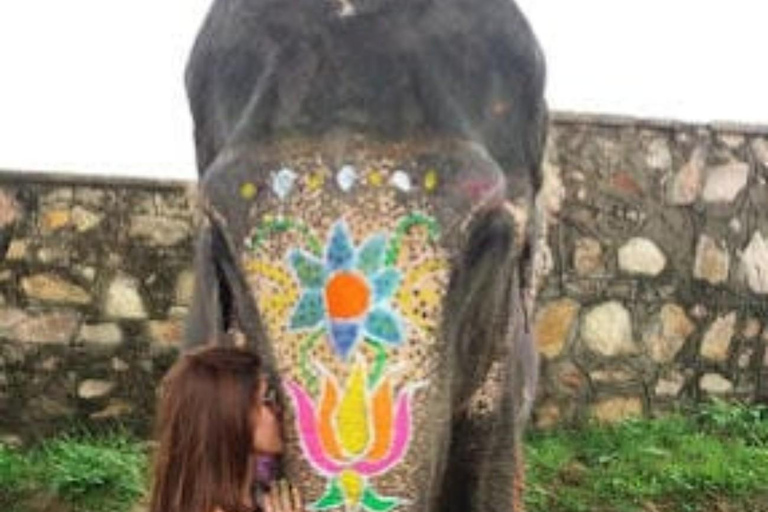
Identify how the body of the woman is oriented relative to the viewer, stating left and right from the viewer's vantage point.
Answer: facing away from the viewer and to the right of the viewer
